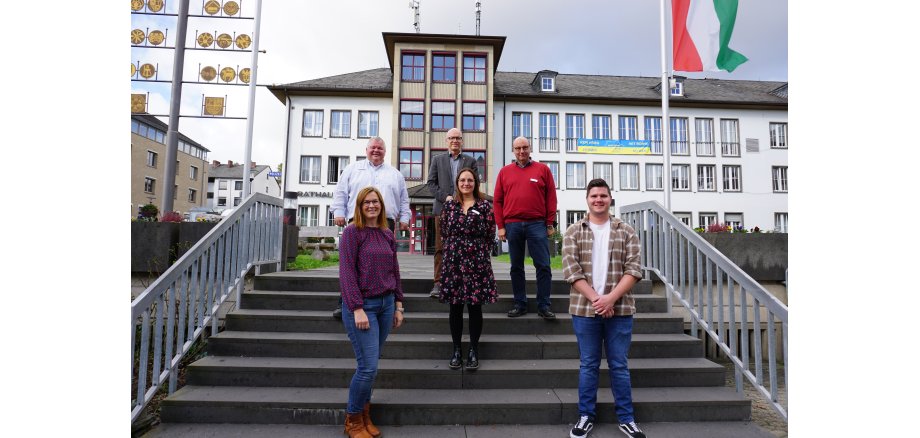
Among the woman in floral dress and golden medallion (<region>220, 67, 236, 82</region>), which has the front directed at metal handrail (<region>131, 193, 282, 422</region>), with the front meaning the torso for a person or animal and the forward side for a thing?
the golden medallion

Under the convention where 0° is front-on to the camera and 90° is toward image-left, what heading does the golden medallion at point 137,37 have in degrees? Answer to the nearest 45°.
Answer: approximately 0°

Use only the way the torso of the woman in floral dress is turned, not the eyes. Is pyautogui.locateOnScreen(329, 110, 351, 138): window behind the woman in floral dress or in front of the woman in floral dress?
behind

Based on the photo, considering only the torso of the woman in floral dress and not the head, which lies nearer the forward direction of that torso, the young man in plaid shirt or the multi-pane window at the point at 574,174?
the young man in plaid shirt

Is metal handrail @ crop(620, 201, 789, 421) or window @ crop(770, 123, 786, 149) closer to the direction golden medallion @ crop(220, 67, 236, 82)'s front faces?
the metal handrail

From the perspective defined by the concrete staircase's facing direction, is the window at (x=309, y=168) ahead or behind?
behind

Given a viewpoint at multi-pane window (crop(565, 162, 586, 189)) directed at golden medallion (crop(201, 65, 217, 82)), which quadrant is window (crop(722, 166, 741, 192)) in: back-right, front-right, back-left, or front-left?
back-left

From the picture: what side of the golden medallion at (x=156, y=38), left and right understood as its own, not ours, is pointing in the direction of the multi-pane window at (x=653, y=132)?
left

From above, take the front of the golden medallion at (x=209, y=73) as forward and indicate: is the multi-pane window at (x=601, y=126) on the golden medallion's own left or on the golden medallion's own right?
on the golden medallion's own left

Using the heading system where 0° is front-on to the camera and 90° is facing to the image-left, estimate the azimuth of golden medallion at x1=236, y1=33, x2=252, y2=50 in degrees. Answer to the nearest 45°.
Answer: approximately 0°

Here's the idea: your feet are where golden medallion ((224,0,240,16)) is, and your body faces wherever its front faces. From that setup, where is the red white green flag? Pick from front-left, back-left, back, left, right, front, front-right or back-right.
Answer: front-left
